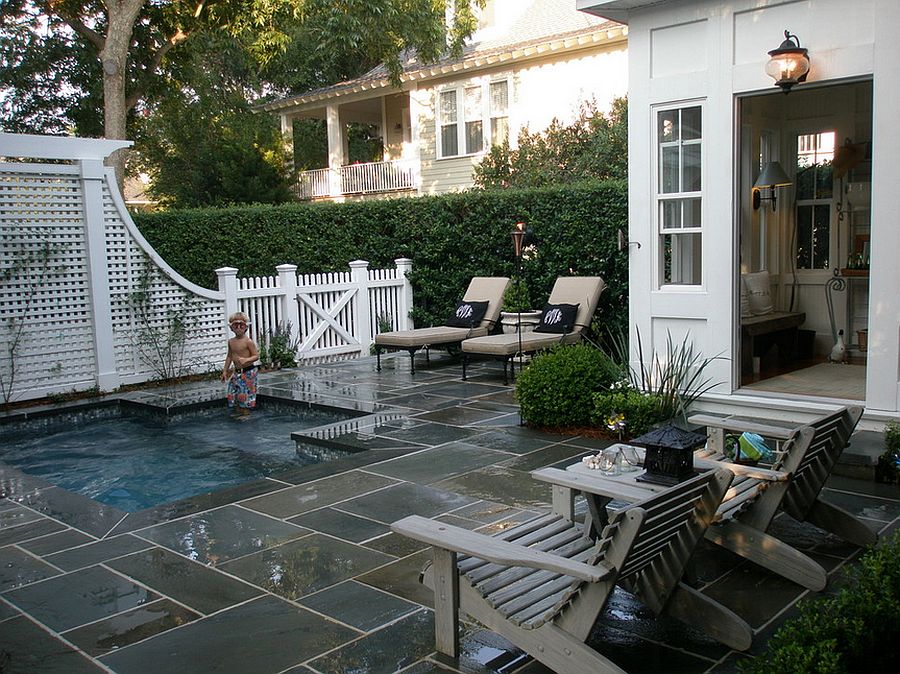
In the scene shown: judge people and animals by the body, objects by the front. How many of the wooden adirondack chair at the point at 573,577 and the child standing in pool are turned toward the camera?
1

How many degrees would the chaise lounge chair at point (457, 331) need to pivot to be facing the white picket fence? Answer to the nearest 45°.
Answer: approximately 90° to its right

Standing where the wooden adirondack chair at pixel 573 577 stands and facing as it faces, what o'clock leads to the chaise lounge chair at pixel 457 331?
The chaise lounge chair is roughly at 1 o'clock from the wooden adirondack chair.

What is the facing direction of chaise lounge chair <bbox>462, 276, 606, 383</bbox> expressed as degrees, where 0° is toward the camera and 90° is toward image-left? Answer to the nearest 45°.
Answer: approximately 45°

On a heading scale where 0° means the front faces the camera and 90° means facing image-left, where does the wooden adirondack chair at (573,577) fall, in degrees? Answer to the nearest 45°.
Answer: approximately 135°

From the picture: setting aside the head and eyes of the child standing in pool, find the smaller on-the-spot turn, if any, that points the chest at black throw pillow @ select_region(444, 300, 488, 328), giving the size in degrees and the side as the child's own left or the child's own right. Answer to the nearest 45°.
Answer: approximately 135° to the child's own left

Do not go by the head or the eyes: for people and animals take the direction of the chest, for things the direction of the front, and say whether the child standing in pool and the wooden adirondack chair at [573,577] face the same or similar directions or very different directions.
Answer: very different directions

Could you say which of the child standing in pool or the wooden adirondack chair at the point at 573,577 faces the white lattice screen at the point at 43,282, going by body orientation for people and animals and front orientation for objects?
the wooden adirondack chair

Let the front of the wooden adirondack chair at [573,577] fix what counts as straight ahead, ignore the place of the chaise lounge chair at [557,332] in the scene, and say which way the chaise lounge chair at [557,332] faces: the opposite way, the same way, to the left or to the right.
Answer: to the left

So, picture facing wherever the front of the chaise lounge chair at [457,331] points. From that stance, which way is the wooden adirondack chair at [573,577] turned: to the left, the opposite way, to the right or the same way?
to the right
